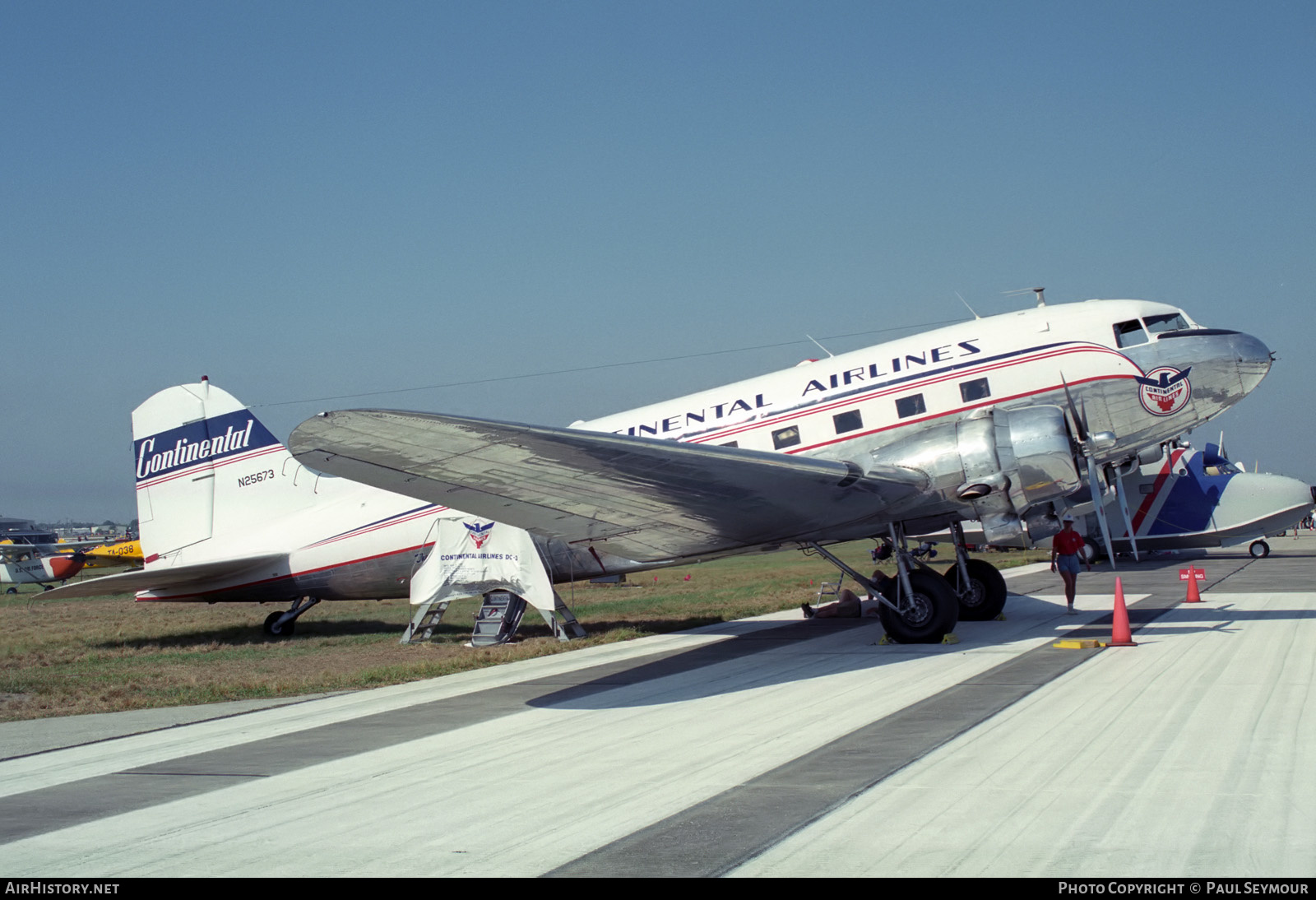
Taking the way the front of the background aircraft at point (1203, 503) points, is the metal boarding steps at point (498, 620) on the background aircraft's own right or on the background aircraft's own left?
on the background aircraft's own right

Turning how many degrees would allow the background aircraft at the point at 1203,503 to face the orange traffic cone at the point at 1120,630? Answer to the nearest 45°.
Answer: approximately 90° to its right

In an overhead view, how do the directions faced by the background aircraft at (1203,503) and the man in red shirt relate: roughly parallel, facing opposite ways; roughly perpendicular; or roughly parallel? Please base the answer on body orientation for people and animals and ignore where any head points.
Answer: roughly perpendicular

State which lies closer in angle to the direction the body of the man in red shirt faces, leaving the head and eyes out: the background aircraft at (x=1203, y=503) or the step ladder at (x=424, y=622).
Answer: the step ladder

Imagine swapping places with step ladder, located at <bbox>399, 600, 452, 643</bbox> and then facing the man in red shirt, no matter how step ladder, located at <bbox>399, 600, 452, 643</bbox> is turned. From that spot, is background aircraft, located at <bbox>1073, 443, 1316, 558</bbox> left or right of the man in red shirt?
left

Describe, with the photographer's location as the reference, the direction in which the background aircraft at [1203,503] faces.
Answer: facing to the right of the viewer

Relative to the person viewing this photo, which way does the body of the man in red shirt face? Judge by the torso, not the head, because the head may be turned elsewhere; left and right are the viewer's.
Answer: facing the viewer

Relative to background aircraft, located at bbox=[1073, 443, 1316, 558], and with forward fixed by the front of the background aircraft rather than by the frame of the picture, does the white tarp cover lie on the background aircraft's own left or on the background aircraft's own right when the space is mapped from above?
on the background aircraft's own right

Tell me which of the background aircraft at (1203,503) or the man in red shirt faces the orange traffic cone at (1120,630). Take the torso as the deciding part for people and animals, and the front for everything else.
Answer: the man in red shirt

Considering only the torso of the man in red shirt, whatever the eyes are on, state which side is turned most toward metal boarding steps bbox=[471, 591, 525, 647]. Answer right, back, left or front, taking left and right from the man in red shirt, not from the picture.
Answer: right

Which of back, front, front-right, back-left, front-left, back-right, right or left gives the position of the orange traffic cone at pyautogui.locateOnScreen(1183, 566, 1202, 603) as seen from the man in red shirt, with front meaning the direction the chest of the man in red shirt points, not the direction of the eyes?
back-left

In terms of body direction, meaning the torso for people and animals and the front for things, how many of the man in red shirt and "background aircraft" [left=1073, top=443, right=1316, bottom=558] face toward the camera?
1

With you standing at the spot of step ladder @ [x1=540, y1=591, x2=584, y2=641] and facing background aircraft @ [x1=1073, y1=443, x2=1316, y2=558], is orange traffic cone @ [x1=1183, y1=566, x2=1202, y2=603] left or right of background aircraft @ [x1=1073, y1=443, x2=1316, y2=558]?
right

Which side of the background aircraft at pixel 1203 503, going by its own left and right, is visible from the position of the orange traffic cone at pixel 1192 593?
right

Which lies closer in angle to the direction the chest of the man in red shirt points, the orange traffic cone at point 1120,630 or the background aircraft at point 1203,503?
the orange traffic cone

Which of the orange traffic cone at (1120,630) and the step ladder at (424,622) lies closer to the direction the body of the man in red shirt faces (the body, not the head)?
the orange traffic cone

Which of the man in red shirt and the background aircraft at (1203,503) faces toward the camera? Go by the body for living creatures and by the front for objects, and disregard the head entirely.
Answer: the man in red shirt
